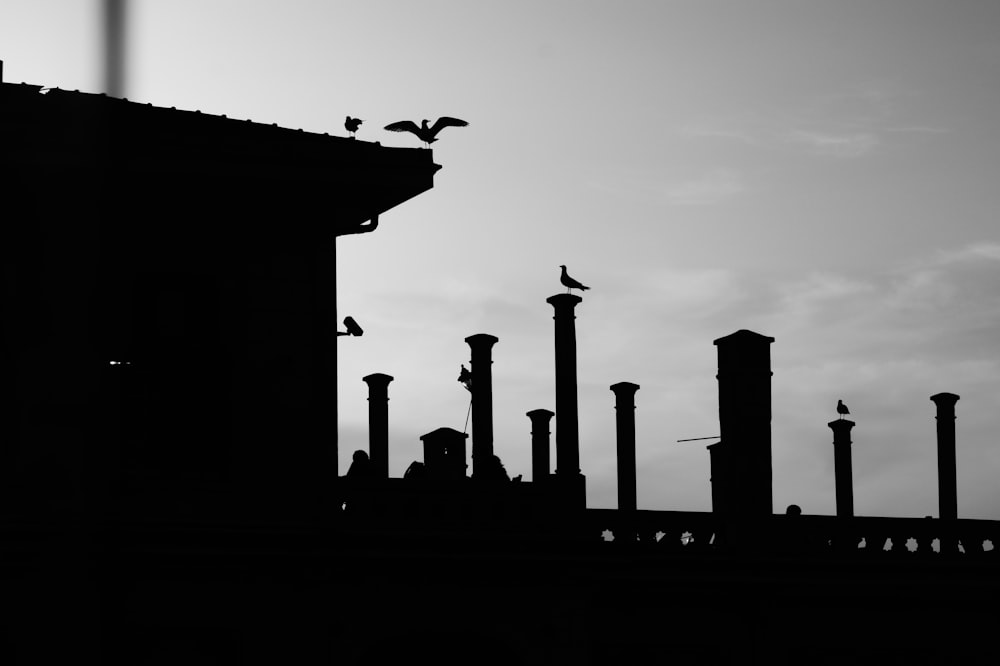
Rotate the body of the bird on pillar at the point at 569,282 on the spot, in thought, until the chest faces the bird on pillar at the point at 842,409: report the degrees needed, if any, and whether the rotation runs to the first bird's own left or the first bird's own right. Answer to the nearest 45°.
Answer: approximately 135° to the first bird's own right

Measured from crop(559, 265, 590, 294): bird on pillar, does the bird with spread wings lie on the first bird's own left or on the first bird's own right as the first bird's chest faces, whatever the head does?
on the first bird's own left

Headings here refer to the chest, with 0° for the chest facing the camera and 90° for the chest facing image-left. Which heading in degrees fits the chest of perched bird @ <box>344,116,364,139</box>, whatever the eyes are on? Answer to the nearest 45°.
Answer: approximately 90°

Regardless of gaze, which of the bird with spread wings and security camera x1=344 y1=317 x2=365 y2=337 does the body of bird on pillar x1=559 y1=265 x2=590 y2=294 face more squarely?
the security camera

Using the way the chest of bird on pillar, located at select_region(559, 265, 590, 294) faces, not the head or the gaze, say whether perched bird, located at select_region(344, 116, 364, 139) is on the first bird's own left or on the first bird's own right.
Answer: on the first bird's own left

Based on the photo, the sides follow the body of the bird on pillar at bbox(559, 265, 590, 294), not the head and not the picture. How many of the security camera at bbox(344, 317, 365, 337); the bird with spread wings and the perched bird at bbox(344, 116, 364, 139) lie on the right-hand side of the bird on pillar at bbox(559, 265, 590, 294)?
0

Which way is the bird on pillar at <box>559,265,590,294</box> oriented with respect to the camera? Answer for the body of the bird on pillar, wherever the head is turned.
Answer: to the viewer's left

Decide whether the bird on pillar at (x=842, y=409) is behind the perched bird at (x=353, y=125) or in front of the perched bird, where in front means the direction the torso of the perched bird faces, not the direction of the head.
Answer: behind
